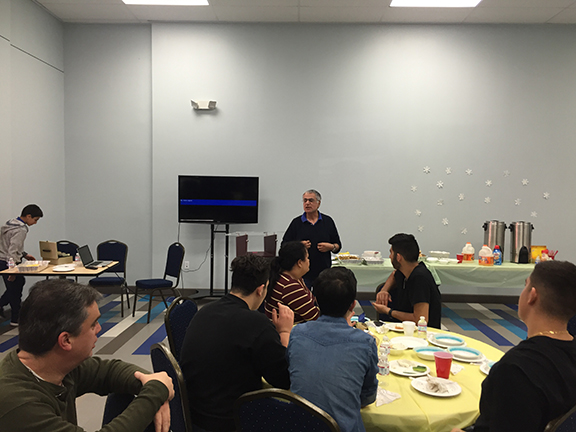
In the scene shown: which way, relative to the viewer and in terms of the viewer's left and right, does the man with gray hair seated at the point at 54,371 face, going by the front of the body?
facing to the right of the viewer

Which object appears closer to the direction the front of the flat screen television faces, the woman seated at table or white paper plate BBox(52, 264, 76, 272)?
the woman seated at table

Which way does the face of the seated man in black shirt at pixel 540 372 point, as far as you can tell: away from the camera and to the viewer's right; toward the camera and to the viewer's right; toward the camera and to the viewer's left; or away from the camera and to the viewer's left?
away from the camera and to the viewer's left

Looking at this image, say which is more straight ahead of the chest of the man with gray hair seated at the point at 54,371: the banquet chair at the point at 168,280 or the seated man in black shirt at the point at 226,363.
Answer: the seated man in black shirt

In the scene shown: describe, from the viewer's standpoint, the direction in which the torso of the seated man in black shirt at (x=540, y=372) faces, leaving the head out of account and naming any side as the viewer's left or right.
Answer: facing away from the viewer and to the left of the viewer

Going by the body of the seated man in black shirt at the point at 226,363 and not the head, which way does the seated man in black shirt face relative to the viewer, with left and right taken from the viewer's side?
facing away from the viewer and to the right of the viewer

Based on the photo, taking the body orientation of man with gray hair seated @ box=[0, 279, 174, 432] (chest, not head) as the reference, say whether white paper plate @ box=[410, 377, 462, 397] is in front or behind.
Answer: in front

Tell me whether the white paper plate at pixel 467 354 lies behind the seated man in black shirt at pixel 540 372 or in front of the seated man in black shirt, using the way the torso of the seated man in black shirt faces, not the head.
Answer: in front

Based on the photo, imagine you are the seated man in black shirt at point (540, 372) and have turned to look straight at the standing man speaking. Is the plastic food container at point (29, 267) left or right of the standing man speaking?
left

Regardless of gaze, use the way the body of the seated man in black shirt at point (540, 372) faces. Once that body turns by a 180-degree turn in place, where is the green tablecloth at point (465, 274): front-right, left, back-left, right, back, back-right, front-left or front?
back-left

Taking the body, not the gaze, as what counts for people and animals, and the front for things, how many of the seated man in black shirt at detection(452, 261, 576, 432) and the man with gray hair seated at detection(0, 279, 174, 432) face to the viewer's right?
1

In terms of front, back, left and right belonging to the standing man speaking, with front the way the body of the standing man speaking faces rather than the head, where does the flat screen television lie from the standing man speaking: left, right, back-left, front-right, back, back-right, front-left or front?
back-right

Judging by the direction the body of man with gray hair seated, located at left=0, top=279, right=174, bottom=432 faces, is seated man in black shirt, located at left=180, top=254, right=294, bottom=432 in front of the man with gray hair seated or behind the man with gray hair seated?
in front
